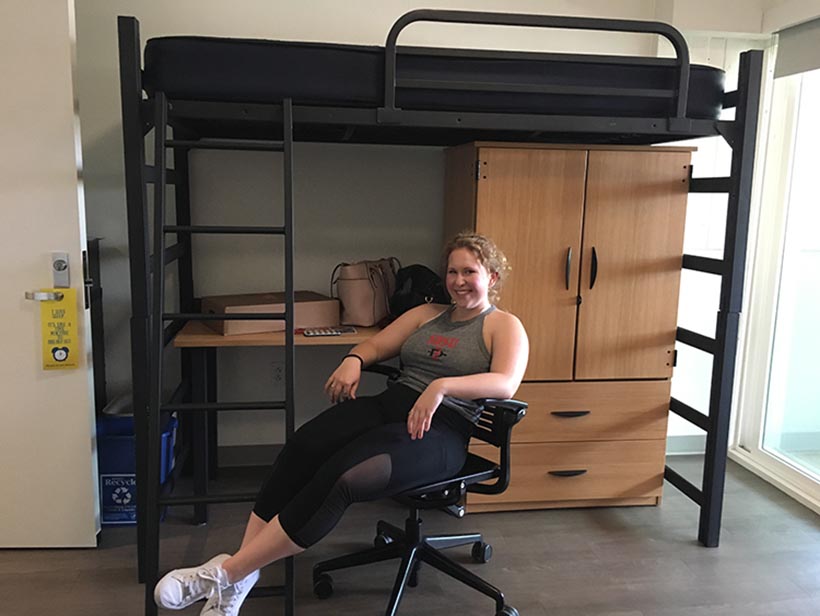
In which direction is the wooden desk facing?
toward the camera

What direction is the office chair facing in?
to the viewer's left

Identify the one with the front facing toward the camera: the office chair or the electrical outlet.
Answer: the electrical outlet

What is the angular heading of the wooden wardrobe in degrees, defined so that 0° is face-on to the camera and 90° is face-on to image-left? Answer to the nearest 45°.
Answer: approximately 0°

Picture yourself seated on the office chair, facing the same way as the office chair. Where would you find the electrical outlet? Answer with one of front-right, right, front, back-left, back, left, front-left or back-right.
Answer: front-right

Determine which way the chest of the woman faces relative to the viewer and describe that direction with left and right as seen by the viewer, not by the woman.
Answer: facing the viewer and to the left of the viewer

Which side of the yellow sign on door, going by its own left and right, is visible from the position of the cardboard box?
left

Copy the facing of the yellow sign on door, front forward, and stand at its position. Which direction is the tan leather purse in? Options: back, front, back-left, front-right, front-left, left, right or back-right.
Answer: left

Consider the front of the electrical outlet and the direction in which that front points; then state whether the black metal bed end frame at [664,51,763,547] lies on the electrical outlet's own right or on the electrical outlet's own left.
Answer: on the electrical outlet's own left

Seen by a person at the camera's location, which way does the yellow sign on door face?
facing the viewer

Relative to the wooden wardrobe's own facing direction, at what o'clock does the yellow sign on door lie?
The yellow sign on door is roughly at 2 o'clock from the wooden wardrobe.

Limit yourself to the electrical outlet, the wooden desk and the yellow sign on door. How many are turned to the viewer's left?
0

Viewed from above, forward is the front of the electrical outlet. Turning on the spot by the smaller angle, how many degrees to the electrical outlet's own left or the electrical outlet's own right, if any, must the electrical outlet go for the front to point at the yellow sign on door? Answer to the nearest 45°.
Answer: approximately 45° to the electrical outlet's own right

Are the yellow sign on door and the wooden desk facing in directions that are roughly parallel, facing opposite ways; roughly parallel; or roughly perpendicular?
roughly parallel

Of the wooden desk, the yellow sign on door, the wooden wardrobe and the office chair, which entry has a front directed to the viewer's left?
the office chair

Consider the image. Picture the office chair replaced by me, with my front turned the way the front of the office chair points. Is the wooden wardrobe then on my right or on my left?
on my right

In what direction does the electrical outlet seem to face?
toward the camera
